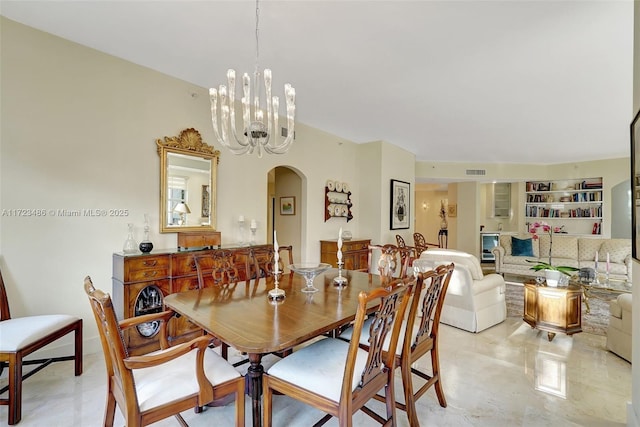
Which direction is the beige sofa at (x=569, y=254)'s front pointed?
toward the camera

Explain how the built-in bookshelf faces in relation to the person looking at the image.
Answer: facing the viewer

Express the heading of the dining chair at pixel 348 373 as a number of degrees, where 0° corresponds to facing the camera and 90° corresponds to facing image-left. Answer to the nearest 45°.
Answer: approximately 135°

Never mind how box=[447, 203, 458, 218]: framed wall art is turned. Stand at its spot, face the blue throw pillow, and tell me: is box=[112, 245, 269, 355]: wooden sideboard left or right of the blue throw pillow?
right

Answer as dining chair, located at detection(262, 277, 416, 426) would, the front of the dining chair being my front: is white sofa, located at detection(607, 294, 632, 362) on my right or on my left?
on my right

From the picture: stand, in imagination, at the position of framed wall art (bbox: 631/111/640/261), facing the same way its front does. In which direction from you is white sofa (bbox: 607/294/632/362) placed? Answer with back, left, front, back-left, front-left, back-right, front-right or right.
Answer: right

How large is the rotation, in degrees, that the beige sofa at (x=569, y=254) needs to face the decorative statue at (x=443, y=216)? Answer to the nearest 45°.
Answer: approximately 135° to its right

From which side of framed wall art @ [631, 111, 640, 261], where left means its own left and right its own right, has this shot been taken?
left

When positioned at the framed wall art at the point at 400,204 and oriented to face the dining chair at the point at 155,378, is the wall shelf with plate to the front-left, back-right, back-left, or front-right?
front-right

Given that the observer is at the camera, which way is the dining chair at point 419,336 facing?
facing away from the viewer and to the left of the viewer

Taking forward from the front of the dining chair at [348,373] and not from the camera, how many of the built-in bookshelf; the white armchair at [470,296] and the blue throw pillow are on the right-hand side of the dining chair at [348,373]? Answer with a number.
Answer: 3

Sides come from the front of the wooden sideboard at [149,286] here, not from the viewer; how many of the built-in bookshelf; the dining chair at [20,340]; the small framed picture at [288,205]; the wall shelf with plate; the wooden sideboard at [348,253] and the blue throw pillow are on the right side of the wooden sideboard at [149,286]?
1

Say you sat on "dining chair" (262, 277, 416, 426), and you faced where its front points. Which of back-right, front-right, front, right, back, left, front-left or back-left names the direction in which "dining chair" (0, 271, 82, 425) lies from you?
front-left

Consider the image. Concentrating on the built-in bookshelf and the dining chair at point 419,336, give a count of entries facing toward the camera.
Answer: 1

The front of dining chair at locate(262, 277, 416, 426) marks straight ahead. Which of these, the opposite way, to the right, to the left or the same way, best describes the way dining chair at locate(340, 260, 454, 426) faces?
the same way

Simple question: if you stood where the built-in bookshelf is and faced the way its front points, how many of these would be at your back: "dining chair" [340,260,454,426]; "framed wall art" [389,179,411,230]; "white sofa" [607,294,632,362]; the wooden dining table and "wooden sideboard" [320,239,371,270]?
0

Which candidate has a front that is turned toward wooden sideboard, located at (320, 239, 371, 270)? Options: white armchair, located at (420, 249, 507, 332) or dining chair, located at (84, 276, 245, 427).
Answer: the dining chair

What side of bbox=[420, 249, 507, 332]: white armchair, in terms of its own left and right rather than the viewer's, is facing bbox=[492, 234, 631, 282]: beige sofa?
front

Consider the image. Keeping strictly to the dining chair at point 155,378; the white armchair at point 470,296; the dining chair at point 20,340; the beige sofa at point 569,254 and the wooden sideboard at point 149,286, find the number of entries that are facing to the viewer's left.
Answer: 0

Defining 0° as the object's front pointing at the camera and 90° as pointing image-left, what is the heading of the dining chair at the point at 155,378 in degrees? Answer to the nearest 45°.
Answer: approximately 225°
